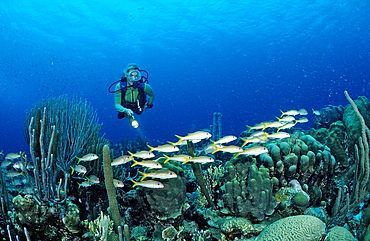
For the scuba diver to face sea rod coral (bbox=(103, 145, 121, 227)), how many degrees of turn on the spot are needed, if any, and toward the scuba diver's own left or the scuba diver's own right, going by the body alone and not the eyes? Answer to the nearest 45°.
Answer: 0° — they already face it

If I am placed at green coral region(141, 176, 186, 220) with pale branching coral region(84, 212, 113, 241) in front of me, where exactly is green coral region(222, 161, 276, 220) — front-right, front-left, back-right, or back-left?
back-left

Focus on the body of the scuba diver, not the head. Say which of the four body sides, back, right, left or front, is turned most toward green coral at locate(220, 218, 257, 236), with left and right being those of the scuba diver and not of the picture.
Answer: front

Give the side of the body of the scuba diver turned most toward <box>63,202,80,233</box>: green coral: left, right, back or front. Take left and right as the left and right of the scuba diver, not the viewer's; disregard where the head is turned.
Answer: front

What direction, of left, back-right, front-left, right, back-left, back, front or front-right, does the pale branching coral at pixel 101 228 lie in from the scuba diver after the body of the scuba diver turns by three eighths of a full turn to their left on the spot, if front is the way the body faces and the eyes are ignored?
back-right

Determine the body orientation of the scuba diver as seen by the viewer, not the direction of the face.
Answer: toward the camera

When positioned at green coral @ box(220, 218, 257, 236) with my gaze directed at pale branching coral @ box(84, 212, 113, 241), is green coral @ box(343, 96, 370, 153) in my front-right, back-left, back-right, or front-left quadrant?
back-right

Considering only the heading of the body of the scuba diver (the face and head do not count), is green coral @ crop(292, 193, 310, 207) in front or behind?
in front

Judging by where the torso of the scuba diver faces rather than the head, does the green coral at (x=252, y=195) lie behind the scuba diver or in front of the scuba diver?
in front
